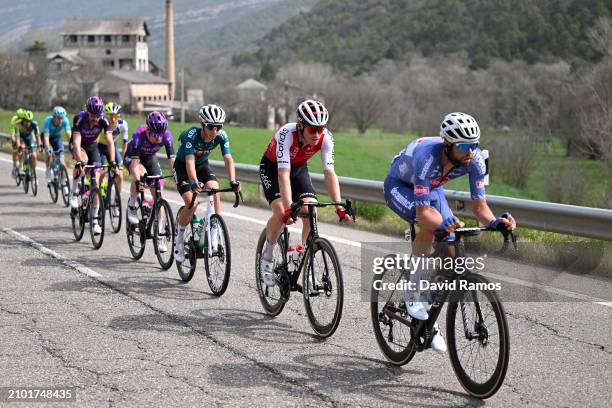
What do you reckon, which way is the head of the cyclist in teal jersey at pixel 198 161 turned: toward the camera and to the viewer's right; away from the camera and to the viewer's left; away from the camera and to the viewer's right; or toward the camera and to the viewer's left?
toward the camera and to the viewer's right

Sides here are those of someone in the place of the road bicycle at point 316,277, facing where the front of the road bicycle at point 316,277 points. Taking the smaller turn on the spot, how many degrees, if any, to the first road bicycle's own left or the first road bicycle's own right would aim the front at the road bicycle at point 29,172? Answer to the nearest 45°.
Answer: approximately 180°

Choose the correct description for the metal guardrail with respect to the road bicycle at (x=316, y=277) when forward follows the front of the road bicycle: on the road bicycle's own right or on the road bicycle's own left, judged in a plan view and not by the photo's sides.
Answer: on the road bicycle's own left

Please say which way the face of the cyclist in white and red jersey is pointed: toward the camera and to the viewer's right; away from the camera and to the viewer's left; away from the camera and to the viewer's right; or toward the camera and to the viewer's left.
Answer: toward the camera and to the viewer's right

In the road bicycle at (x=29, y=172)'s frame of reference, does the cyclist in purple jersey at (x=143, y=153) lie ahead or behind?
ahead

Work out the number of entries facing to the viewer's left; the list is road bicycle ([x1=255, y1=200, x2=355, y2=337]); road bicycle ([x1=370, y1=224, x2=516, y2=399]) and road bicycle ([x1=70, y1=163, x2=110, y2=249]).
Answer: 0

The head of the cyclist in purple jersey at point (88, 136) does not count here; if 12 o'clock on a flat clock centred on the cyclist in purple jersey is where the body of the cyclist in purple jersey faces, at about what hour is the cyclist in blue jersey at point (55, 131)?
The cyclist in blue jersey is roughly at 7 o'clock from the cyclist in purple jersey.

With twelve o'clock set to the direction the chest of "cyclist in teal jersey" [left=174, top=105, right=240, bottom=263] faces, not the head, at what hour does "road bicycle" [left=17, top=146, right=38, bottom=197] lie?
The road bicycle is roughly at 7 o'clock from the cyclist in teal jersey.

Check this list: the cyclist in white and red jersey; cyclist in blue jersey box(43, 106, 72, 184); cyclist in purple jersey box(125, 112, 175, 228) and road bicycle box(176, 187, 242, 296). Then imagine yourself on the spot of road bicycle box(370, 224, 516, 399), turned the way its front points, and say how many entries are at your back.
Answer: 4

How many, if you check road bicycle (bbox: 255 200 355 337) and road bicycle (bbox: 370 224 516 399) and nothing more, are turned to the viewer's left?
0

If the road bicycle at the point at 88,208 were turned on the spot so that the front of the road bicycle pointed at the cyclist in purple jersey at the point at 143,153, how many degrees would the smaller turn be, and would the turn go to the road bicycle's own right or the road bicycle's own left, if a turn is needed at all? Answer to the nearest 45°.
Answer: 0° — it already faces them

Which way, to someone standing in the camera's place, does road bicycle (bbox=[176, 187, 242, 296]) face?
facing the viewer and to the right of the viewer

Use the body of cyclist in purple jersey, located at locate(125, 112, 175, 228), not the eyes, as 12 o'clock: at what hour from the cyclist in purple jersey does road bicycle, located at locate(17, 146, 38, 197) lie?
The road bicycle is roughly at 7 o'clock from the cyclist in purple jersey.

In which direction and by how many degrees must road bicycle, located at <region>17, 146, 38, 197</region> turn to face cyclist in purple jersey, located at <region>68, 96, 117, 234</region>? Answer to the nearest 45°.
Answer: approximately 45° to its right

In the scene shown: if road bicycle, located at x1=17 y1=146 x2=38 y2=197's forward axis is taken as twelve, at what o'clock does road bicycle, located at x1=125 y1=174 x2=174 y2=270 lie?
road bicycle, located at x1=125 y1=174 x2=174 y2=270 is roughly at 1 o'clock from road bicycle, located at x1=17 y1=146 x2=38 y2=197.

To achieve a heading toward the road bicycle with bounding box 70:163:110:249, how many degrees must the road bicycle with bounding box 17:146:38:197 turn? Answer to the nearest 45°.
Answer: approximately 45° to its right

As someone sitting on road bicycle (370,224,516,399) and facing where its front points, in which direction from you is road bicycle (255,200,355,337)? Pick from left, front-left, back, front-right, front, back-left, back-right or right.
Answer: back
